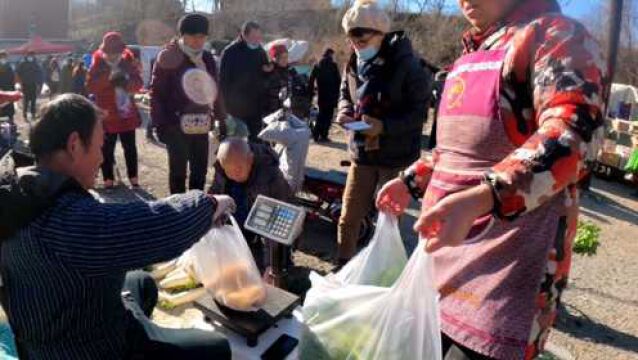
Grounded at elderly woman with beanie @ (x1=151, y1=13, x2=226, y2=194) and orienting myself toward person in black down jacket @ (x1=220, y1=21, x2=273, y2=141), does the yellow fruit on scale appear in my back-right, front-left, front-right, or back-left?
back-right

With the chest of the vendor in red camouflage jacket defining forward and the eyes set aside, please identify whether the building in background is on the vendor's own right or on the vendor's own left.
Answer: on the vendor's own right

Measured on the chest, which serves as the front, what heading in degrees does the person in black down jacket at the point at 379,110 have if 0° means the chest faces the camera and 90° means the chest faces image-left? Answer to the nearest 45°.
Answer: approximately 45°

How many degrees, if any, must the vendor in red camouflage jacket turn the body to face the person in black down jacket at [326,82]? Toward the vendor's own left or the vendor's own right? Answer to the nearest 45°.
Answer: approximately 135° to the vendor's own right

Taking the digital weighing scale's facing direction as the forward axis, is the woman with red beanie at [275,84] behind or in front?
behind

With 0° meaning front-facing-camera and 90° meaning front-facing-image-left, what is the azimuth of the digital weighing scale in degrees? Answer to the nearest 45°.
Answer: approximately 45°

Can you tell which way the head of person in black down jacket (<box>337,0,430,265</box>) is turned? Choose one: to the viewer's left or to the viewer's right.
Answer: to the viewer's left

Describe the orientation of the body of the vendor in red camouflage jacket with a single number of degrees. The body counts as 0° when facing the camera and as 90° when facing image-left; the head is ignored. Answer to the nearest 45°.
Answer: approximately 45°

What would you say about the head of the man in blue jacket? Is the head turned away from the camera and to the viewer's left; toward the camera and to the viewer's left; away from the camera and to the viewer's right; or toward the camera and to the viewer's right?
away from the camera and to the viewer's right
